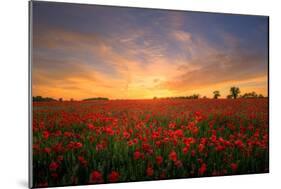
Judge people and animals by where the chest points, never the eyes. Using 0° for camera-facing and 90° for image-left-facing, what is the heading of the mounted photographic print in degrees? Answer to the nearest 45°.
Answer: approximately 315°
